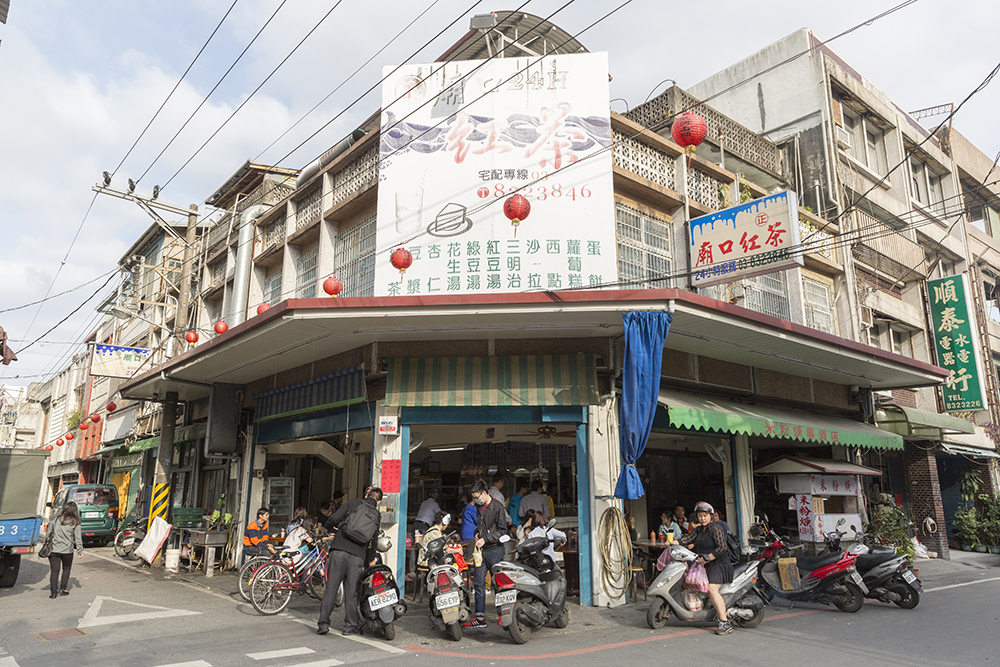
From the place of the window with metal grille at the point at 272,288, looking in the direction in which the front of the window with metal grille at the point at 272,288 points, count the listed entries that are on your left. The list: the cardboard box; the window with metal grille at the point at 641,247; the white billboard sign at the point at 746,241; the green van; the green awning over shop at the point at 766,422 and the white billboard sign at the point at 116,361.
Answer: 4

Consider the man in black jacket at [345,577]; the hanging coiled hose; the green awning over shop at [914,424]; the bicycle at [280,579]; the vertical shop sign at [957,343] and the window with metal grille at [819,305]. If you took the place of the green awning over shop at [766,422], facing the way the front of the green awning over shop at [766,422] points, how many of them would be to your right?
3

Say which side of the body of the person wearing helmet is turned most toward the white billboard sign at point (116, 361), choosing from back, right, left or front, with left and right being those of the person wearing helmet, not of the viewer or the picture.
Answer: right

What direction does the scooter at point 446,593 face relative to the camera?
away from the camera

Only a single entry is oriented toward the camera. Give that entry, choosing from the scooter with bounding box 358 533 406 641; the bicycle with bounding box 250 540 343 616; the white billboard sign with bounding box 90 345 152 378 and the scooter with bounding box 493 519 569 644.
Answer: the white billboard sign

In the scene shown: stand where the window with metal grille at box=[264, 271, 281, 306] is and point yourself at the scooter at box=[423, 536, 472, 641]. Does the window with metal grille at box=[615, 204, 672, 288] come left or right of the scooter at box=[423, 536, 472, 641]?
left

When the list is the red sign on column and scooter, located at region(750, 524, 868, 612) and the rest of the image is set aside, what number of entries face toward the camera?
1

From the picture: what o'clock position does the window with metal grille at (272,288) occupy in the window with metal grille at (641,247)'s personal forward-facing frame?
the window with metal grille at (272,288) is roughly at 5 o'clock from the window with metal grille at (641,247).

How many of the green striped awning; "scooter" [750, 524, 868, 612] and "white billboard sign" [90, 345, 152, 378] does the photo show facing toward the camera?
2
